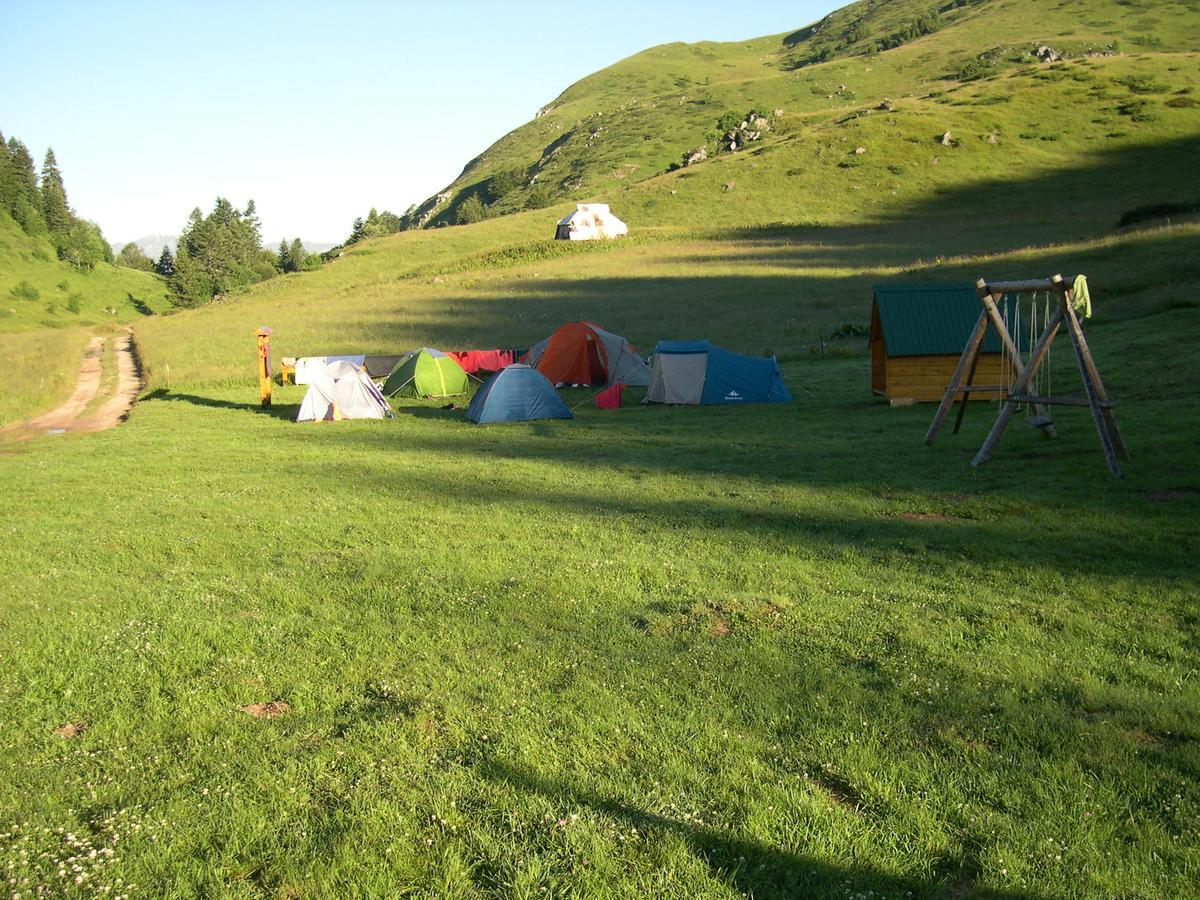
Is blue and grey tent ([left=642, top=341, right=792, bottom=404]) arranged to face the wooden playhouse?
no

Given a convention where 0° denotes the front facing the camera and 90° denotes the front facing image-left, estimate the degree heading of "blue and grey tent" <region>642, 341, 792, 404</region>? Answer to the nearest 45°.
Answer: approximately 90°

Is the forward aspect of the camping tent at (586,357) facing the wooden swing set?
no

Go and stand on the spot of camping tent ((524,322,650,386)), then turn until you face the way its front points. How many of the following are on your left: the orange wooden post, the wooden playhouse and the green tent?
1

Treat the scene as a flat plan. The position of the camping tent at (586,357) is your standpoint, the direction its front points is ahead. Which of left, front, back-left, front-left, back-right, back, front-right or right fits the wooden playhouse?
left

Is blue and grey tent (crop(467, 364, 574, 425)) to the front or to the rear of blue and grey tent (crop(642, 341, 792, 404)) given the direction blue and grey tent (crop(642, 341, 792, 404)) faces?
to the front

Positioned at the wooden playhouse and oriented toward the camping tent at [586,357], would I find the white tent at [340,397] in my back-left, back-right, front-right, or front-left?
front-left

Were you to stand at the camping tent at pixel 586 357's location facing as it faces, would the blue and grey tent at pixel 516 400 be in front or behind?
in front

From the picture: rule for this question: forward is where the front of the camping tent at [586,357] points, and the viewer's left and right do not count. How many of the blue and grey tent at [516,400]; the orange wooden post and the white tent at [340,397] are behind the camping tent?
0

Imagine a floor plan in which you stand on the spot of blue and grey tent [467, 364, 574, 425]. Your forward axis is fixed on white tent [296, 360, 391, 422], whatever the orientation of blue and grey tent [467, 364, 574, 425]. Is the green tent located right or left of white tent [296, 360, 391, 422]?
right

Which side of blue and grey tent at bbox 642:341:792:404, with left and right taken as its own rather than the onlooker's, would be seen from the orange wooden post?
front

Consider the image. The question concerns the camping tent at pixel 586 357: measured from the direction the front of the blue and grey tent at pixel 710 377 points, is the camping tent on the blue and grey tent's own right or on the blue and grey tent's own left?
on the blue and grey tent's own right

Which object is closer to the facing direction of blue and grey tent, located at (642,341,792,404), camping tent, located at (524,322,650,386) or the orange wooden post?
the orange wooden post
